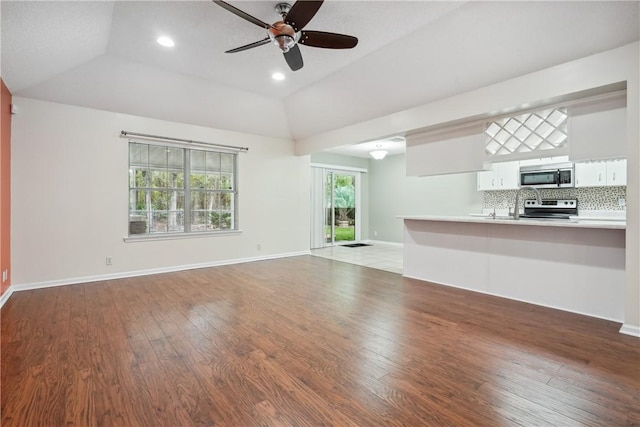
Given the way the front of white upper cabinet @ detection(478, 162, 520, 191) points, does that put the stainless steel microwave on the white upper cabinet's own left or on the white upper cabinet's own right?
on the white upper cabinet's own left

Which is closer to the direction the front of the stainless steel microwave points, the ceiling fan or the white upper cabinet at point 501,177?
the ceiling fan

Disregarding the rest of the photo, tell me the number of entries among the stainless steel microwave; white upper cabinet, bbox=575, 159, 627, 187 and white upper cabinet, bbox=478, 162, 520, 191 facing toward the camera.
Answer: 3

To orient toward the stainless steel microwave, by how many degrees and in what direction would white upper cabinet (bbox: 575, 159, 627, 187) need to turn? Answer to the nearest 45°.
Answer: approximately 90° to its right

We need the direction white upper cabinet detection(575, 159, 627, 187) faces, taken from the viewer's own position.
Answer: facing the viewer

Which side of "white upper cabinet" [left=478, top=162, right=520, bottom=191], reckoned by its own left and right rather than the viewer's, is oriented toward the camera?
front

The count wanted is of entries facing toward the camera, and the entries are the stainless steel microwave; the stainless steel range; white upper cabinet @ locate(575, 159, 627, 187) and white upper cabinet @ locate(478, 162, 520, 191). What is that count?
4

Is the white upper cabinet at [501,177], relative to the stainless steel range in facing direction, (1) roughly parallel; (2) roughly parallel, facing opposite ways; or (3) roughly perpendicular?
roughly parallel

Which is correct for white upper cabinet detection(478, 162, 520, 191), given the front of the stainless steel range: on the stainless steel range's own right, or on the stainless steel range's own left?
on the stainless steel range's own right

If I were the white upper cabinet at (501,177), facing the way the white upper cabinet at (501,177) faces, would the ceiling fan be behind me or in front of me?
in front

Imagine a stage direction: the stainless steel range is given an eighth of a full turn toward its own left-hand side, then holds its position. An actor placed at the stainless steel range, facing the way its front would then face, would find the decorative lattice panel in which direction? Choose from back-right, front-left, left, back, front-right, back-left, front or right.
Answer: front-right

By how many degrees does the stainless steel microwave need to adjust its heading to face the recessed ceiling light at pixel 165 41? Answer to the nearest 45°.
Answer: approximately 45° to its right

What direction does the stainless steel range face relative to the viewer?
toward the camera

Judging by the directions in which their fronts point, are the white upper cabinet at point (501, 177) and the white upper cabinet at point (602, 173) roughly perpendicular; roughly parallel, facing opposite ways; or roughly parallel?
roughly parallel

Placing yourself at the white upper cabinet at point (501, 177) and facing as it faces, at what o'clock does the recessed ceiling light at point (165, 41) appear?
The recessed ceiling light is roughly at 1 o'clock from the white upper cabinet.
